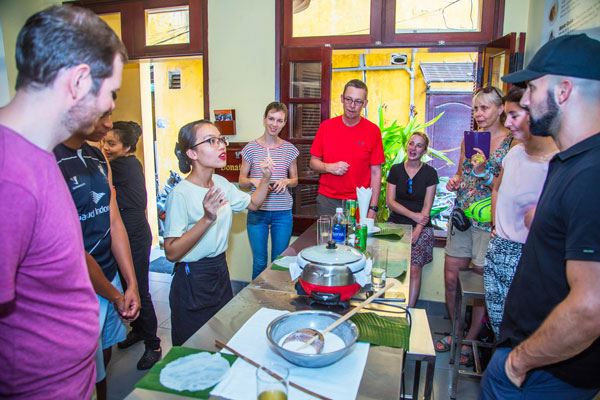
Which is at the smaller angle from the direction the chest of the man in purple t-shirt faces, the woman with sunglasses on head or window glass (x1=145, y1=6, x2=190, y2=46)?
the woman with sunglasses on head

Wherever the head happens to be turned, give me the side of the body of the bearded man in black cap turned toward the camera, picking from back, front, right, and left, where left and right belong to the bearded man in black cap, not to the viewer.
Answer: left

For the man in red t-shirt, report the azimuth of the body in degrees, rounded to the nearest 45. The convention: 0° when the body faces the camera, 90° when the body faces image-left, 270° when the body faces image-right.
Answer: approximately 0°

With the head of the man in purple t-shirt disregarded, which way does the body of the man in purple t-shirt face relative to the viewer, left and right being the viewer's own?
facing to the right of the viewer

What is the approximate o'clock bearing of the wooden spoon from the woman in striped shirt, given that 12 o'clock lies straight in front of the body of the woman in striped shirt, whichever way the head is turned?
The wooden spoon is roughly at 12 o'clock from the woman in striped shirt.
